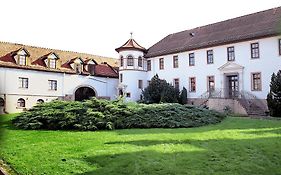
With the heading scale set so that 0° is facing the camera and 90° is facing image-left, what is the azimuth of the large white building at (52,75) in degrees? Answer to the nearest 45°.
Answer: approximately 315°

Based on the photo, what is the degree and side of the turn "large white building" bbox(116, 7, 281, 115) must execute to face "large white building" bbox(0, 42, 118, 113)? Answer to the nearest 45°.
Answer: approximately 45° to its right

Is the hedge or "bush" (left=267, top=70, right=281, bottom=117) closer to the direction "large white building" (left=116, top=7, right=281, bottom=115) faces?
the hedge
